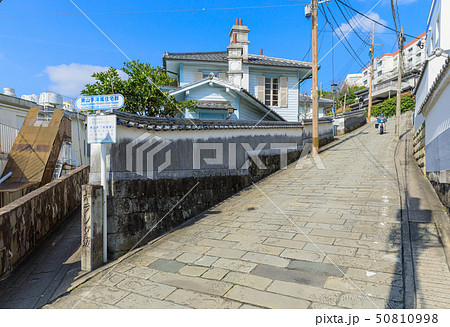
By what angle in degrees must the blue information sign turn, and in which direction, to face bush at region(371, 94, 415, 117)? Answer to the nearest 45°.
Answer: approximately 135° to its left

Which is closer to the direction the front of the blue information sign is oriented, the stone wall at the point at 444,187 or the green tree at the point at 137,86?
the stone wall

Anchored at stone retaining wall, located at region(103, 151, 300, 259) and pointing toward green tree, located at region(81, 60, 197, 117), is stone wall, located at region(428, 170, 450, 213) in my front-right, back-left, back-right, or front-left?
back-right

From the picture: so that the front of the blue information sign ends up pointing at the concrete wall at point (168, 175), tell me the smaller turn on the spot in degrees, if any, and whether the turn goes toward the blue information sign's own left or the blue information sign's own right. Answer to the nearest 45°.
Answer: approximately 135° to the blue information sign's own left

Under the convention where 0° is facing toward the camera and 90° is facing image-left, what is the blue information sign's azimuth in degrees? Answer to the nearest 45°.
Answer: approximately 0°
